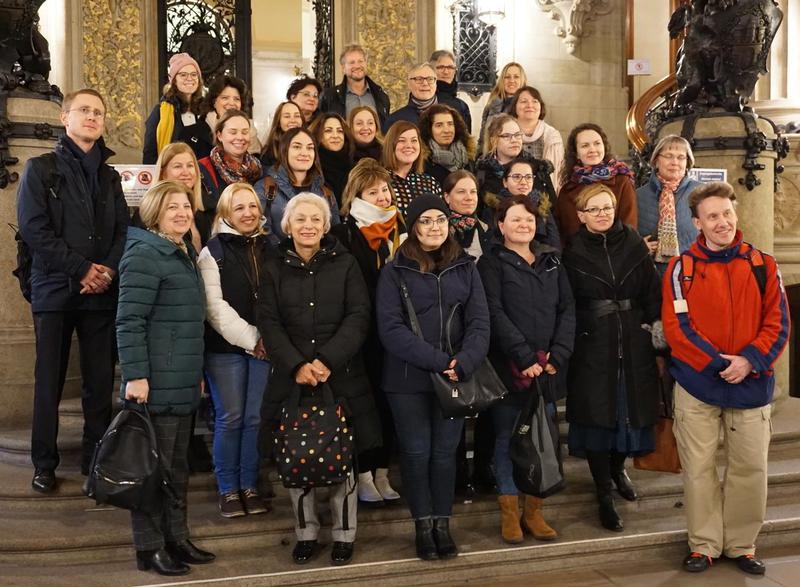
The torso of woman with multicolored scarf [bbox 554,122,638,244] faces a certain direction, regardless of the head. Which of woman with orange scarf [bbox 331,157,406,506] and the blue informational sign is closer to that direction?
the woman with orange scarf

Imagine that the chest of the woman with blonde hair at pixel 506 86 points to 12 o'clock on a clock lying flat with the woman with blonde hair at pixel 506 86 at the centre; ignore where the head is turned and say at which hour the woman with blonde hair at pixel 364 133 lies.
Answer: the woman with blonde hair at pixel 364 133 is roughly at 1 o'clock from the woman with blonde hair at pixel 506 86.

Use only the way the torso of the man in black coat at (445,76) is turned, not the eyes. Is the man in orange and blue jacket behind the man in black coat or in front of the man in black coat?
in front

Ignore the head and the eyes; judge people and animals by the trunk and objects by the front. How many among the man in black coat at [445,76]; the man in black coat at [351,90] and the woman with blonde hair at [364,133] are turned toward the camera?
3

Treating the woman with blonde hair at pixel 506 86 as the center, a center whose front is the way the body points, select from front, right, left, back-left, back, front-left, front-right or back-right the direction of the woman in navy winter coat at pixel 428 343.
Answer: front

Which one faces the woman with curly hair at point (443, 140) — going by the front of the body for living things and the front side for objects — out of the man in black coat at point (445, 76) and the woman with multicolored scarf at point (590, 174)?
the man in black coat

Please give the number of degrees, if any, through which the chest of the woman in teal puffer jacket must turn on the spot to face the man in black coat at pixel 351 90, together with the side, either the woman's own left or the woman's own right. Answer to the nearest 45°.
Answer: approximately 90° to the woman's own left

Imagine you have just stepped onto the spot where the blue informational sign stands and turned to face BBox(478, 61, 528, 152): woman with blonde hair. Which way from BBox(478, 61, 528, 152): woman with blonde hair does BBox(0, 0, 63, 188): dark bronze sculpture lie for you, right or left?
left

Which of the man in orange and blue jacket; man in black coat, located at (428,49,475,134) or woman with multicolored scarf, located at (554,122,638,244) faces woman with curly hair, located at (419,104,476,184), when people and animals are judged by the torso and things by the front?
the man in black coat

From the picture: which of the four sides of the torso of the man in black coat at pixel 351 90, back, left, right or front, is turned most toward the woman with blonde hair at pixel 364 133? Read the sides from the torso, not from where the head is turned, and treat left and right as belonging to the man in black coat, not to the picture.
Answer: front

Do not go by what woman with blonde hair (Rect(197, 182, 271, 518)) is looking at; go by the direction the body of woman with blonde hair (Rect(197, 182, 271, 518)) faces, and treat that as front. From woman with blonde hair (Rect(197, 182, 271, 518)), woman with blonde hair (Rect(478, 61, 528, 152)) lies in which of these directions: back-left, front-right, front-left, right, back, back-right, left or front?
left
